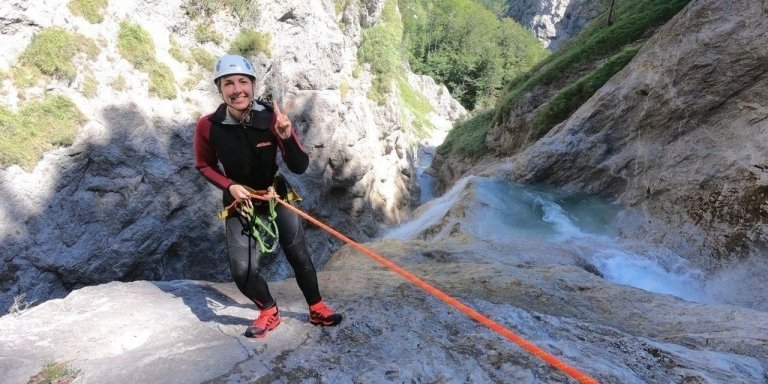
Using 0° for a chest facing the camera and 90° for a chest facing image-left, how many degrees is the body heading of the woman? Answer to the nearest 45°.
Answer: approximately 0°
